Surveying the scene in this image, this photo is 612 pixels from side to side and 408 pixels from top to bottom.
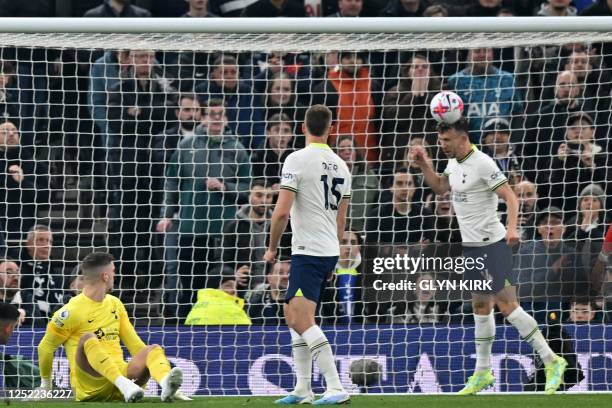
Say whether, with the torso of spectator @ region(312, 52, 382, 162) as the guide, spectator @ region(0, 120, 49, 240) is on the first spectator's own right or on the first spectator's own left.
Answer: on the first spectator's own right

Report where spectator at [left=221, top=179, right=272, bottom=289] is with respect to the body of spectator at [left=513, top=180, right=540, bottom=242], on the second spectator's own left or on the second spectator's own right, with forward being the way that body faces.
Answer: on the second spectator's own right

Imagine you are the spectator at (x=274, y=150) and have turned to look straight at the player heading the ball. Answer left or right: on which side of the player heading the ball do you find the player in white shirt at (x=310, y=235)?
right

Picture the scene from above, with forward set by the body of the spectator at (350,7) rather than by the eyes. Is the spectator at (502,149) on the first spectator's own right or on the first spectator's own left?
on the first spectator's own left
